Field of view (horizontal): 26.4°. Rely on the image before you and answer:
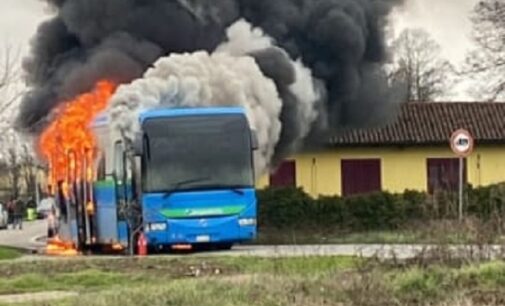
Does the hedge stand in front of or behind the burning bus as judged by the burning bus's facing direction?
behind

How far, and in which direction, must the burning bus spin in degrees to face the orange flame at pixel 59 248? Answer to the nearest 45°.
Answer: approximately 135° to its right

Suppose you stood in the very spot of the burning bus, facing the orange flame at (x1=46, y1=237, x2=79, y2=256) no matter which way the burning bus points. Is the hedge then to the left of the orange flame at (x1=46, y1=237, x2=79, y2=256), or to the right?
right

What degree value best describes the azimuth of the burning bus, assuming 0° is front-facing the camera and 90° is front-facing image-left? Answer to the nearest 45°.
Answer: approximately 0°

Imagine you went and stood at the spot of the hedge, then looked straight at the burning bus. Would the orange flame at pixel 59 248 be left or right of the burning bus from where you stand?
right
